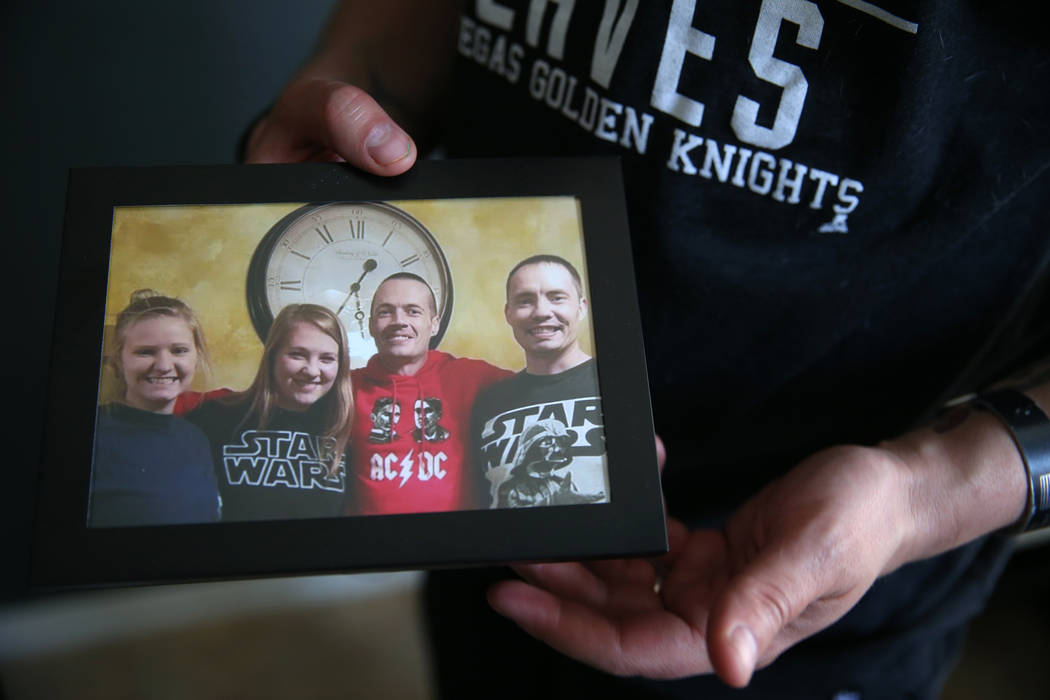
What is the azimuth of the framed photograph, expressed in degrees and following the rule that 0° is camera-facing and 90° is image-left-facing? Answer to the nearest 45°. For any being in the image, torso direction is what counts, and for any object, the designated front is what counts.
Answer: approximately 0°
